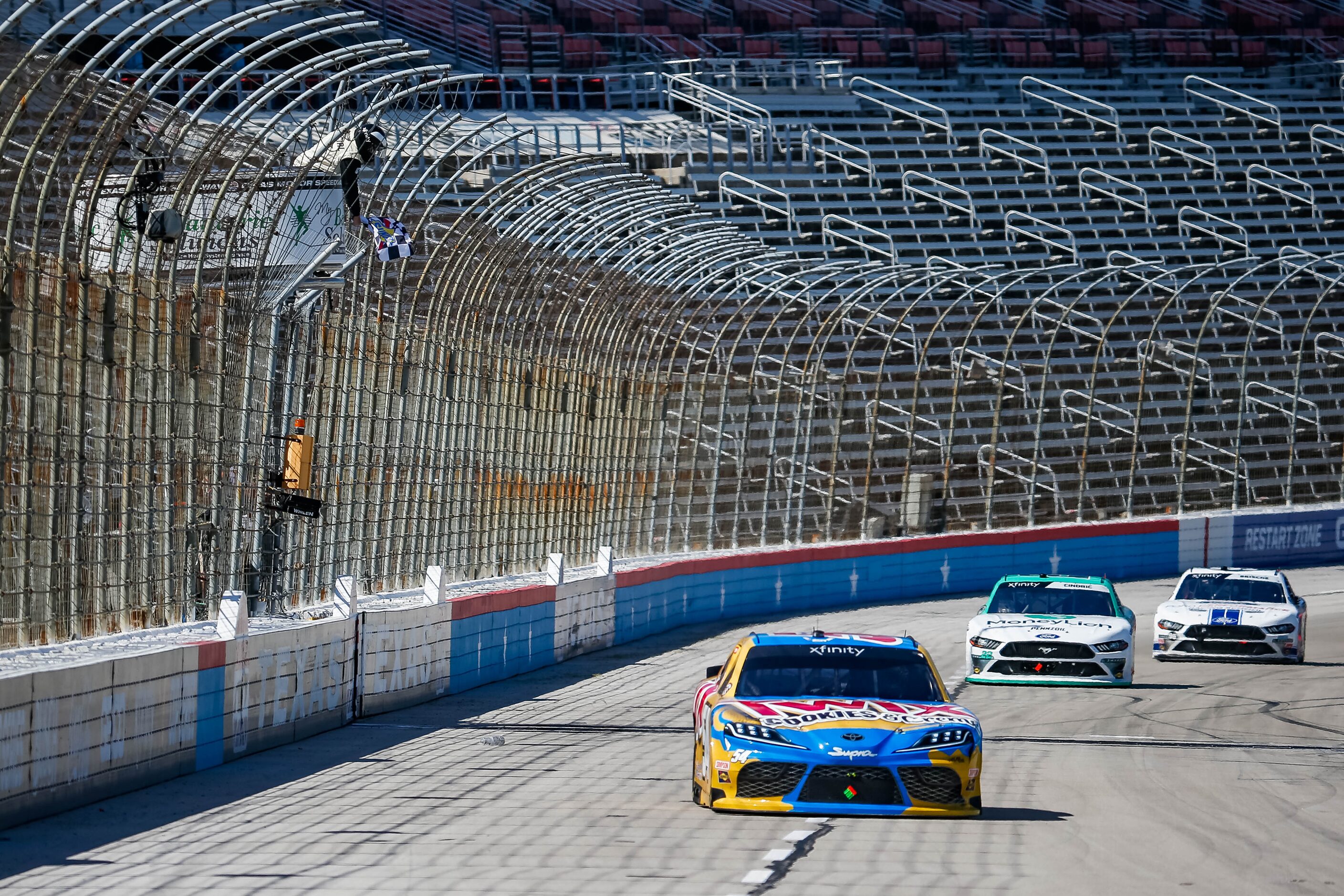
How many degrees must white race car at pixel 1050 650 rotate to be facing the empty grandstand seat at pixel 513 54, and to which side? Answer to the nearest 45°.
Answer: approximately 135° to its right

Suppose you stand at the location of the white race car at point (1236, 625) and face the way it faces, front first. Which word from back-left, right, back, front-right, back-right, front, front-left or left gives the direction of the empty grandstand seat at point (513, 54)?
back-right

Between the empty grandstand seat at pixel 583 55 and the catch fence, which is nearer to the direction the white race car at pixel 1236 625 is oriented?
the catch fence

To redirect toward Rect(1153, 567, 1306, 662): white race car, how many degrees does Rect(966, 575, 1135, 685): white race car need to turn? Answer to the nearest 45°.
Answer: approximately 135° to its left

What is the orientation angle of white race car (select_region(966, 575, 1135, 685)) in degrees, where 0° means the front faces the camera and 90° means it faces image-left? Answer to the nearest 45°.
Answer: approximately 0°

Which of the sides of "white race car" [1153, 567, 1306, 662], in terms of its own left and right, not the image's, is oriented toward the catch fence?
right

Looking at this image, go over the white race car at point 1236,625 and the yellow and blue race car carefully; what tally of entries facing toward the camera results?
2
